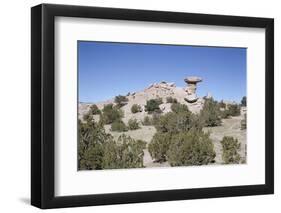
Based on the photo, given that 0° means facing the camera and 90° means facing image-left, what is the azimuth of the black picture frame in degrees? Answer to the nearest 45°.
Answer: approximately 315°
